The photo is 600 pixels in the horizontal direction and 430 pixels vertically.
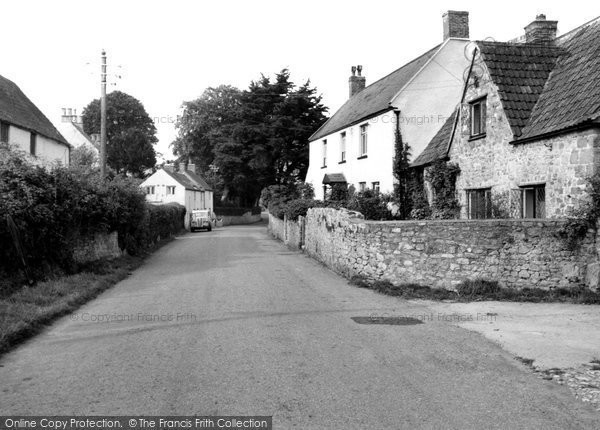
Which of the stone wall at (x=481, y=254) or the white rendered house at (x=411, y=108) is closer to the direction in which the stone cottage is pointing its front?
the stone wall

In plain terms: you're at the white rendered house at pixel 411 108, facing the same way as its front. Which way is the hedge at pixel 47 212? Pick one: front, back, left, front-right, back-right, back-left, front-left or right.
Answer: front

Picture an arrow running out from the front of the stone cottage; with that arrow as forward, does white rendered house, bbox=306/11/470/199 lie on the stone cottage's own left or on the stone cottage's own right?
on the stone cottage's own right

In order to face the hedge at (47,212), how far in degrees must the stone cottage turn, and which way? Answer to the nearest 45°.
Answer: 0° — it already faces it

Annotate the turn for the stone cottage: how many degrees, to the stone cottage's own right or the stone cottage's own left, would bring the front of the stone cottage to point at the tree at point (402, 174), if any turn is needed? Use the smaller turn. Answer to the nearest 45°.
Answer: approximately 90° to the stone cottage's own right

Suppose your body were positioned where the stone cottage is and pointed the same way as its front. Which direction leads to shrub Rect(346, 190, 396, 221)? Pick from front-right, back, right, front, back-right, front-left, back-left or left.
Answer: right

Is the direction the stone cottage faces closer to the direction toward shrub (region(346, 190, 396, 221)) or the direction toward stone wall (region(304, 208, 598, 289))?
the stone wall

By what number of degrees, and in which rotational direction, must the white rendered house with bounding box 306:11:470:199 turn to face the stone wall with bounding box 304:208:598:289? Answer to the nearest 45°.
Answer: approximately 45° to its left

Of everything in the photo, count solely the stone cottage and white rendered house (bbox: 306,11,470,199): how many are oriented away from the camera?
0

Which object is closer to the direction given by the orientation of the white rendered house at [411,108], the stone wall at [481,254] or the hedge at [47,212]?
the hedge

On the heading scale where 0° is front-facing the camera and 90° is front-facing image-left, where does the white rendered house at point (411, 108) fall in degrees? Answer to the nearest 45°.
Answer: approximately 45°

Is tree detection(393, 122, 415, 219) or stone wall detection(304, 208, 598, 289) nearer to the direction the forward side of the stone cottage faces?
the stone wall

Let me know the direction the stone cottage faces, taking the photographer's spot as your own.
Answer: facing the viewer and to the left of the viewer
